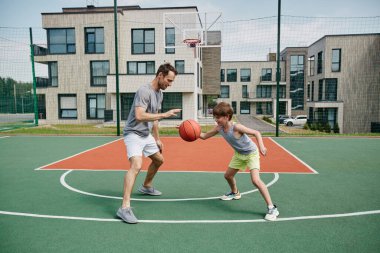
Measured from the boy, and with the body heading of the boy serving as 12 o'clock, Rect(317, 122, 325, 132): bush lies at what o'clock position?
The bush is roughly at 5 o'clock from the boy.

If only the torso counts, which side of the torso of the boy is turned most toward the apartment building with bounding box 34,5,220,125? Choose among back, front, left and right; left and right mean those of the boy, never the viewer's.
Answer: right

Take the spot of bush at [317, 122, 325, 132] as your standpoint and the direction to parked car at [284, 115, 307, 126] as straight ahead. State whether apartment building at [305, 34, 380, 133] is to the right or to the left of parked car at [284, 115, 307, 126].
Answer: right

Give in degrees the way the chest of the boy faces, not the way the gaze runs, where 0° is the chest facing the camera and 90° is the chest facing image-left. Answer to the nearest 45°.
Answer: approximately 45°

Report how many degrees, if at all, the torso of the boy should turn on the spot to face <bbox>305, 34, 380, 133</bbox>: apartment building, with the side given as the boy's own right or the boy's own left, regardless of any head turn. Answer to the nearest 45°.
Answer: approximately 135° to the boy's own right

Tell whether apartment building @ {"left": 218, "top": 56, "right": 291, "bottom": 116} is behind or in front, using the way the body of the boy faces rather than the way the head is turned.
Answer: behind

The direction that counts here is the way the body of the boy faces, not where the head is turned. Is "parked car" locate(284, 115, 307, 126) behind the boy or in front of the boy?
behind
